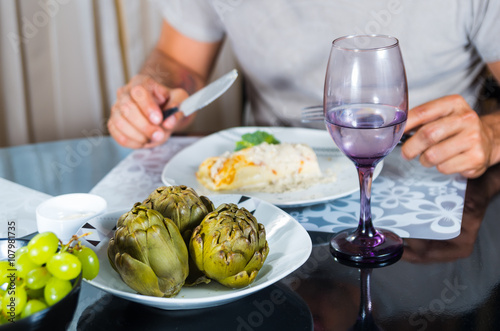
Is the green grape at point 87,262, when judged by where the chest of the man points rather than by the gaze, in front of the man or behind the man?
in front

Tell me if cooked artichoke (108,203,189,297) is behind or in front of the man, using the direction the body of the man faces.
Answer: in front

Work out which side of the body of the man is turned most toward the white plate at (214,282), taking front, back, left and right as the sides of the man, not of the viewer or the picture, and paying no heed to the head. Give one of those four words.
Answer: front

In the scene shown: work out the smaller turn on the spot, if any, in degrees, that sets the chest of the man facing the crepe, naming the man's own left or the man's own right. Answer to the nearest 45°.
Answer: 0° — they already face it

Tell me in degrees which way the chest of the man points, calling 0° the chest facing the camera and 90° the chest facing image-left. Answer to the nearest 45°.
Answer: approximately 0°
